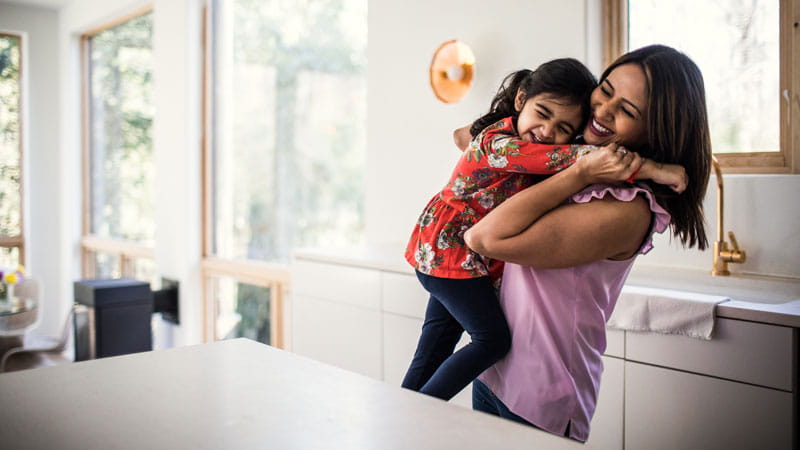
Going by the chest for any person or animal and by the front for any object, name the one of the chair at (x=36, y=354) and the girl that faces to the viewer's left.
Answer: the chair

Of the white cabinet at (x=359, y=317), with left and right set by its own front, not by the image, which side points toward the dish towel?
left

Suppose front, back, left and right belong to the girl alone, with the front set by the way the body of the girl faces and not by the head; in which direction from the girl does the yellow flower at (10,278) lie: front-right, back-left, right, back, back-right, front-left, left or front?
back-left

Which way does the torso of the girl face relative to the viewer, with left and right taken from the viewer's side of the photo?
facing to the right of the viewer

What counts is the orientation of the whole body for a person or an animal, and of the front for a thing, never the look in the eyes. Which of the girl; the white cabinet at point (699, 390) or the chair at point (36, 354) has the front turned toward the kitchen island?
the white cabinet

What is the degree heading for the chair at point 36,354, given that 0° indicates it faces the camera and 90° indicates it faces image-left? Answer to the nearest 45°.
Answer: approximately 90°
